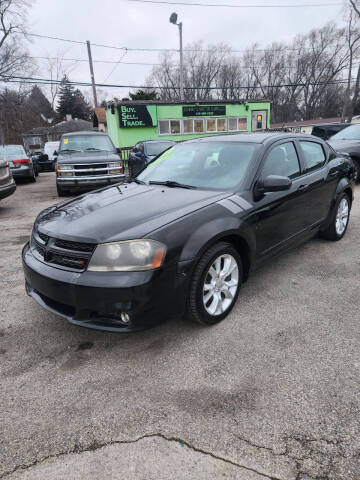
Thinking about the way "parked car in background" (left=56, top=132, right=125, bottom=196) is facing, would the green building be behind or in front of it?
behind

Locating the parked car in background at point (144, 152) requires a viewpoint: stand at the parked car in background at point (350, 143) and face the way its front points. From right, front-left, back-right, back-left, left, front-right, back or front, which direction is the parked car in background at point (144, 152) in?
front-right

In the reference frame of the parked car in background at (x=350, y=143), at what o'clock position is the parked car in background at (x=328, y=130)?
the parked car in background at (x=328, y=130) is roughly at 4 o'clock from the parked car in background at (x=350, y=143).

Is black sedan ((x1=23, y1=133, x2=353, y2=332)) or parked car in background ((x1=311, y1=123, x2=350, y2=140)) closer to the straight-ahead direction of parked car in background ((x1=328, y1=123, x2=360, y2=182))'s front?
the black sedan

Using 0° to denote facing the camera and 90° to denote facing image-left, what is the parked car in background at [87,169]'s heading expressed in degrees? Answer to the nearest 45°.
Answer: approximately 0°

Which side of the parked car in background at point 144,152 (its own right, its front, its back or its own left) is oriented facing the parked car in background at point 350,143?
left

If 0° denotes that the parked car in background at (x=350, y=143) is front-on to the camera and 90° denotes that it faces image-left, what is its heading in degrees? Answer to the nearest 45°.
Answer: approximately 45°

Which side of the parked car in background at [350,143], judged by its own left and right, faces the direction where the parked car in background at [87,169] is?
front

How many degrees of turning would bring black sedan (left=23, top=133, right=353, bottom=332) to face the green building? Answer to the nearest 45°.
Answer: approximately 135° to its right

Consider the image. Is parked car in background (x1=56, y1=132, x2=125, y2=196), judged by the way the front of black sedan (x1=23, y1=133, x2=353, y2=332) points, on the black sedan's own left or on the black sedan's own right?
on the black sedan's own right

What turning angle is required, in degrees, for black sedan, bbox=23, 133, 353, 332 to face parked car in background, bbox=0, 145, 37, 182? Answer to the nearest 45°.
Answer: approximately 90° to its right

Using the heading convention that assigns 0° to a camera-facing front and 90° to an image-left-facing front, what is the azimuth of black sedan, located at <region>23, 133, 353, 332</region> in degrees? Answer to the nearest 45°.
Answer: approximately 45°
